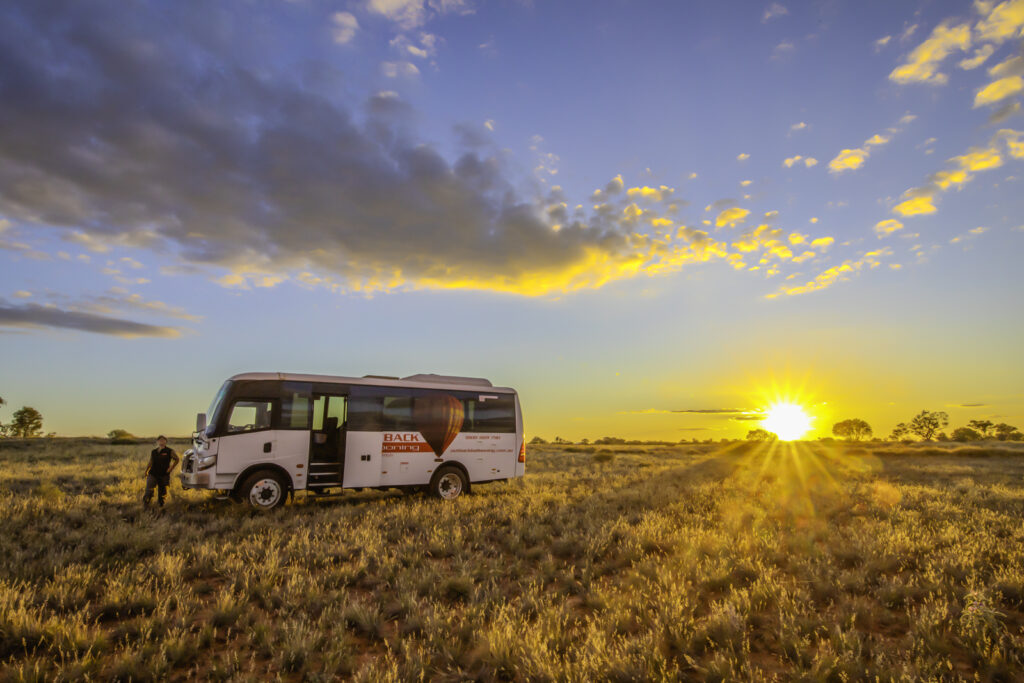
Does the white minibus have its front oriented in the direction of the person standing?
yes

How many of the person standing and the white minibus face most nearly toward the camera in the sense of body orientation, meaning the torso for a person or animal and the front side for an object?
1

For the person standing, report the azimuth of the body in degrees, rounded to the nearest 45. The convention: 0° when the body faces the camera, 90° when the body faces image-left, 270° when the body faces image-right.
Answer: approximately 0°

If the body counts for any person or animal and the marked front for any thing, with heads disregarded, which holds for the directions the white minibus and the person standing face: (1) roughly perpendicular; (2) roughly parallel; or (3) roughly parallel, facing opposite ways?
roughly perpendicular

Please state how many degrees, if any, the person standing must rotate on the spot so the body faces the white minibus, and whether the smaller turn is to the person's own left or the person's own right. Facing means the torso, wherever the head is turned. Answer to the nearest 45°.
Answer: approximately 45° to the person's own left

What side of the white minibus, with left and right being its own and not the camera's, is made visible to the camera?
left
